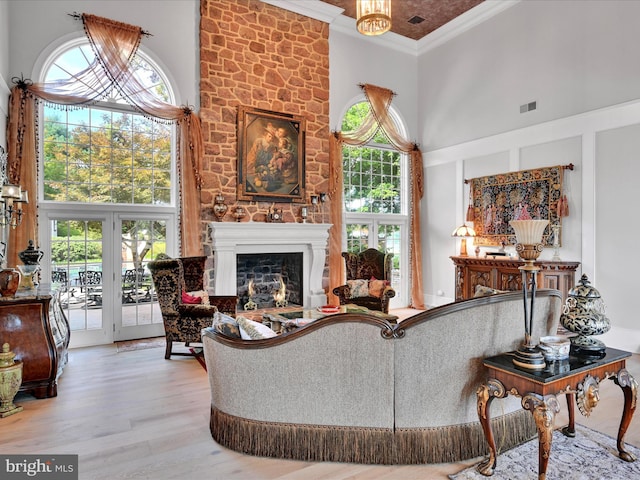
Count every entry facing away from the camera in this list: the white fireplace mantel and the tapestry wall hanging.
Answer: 0

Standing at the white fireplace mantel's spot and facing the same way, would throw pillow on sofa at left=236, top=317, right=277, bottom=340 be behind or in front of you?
in front

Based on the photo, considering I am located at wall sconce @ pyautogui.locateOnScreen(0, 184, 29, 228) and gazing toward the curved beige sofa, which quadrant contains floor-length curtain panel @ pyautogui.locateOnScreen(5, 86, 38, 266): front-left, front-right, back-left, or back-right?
back-left

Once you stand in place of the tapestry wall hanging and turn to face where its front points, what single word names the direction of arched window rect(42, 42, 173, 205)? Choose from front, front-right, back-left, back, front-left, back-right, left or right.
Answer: front

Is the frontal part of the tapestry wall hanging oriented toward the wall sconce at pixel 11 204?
yes

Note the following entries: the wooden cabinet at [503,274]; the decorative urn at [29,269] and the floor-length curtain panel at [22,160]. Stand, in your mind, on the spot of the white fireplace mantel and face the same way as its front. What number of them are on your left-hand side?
1

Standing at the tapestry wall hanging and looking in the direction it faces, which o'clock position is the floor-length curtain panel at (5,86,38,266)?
The floor-length curtain panel is roughly at 12 o'clock from the tapestry wall hanging.

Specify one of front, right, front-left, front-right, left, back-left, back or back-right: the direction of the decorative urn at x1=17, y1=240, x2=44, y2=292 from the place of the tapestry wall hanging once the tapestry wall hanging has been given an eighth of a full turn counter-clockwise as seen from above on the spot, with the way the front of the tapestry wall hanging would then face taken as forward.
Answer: front-right

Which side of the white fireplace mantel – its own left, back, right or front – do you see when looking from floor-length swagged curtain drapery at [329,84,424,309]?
left

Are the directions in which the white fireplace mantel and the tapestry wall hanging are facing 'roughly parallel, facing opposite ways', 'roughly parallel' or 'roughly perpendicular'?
roughly perpendicular

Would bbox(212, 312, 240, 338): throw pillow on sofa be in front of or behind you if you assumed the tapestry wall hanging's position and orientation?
in front

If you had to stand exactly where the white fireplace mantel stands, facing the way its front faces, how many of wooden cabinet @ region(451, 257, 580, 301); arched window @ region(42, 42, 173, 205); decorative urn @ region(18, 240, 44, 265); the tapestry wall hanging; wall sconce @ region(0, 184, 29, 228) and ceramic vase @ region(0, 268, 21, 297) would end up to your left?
2

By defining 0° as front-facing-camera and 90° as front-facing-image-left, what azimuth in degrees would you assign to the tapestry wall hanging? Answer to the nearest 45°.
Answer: approximately 45°

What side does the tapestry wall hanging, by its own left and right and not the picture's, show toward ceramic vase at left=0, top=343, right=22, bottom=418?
front

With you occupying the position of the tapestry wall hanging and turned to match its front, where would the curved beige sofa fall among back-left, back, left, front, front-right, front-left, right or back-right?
front-left

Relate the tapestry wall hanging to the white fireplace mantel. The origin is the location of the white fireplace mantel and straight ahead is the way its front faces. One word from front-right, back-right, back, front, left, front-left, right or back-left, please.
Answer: left

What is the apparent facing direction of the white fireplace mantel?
toward the camera

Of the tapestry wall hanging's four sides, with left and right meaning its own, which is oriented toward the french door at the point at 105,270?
front

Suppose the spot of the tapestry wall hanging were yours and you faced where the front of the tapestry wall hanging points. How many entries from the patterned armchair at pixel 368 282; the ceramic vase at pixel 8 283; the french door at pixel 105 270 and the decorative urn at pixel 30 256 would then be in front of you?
4

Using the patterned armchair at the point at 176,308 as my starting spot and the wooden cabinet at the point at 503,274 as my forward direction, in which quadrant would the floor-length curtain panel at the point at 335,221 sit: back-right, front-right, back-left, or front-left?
front-left
